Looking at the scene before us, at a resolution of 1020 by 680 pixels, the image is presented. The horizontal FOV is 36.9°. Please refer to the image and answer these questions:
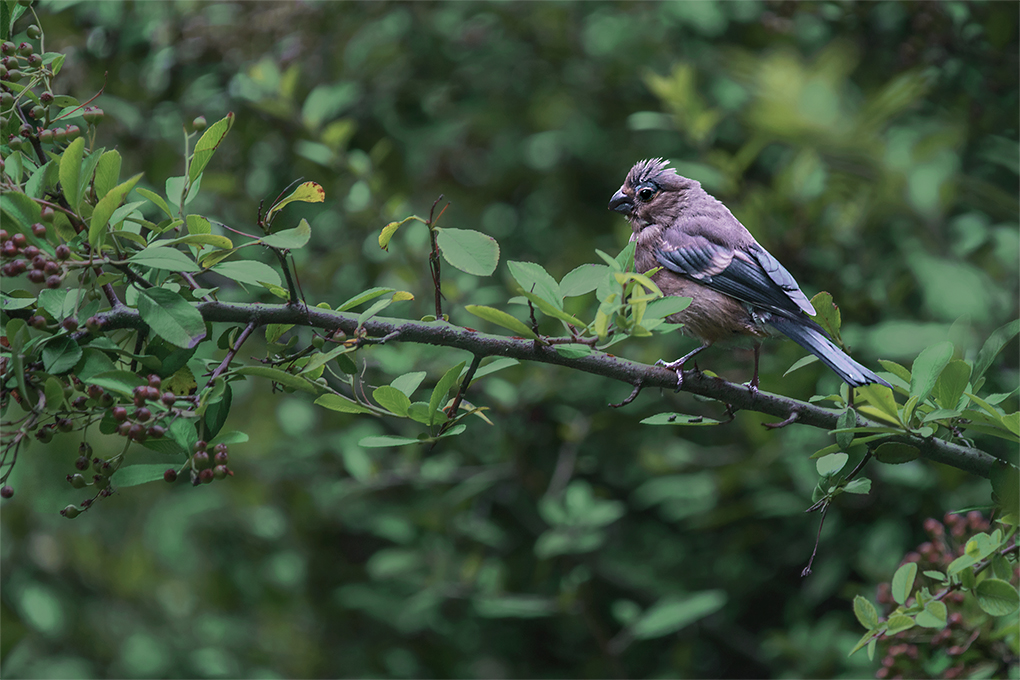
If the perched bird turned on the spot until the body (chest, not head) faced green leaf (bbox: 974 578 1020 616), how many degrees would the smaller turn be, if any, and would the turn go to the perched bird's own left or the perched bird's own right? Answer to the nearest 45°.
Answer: approximately 135° to the perched bird's own left

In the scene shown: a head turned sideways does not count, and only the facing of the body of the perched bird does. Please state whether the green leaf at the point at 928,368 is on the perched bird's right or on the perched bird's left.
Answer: on the perched bird's left

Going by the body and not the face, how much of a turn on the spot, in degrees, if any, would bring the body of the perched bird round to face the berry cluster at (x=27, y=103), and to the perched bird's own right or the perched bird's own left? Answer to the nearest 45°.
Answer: approximately 45° to the perched bird's own left

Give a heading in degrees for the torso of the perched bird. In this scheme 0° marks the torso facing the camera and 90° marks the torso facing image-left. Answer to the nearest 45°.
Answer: approximately 90°
